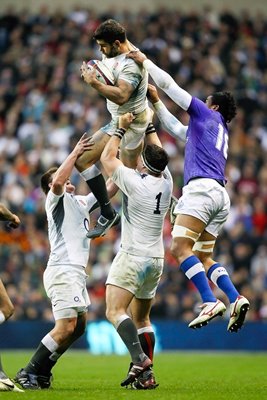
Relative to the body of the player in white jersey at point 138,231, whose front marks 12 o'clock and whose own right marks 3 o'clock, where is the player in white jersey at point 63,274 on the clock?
the player in white jersey at point 63,274 is roughly at 10 o'clock from the player in white jersey at point 138,231.

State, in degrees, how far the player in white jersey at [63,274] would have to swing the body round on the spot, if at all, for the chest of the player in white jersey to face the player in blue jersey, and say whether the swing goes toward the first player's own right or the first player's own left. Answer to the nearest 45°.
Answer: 0° — they already face them

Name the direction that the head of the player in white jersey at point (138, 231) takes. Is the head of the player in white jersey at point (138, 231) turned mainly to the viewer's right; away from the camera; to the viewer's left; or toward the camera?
away from the camera

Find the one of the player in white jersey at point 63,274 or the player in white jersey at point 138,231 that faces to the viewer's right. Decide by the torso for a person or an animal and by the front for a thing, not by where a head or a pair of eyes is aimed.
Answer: the player in white jersey at point 63,274

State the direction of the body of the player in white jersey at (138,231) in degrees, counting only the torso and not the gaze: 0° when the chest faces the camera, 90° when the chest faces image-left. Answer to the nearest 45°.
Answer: approximately 135°

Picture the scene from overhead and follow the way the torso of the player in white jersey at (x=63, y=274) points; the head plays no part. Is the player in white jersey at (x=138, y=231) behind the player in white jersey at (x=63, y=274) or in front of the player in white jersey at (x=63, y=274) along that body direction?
in front

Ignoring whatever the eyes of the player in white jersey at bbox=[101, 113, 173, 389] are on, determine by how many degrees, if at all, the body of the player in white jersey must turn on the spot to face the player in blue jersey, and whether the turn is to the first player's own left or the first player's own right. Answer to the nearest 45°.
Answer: approximately 135° to the first player's own right

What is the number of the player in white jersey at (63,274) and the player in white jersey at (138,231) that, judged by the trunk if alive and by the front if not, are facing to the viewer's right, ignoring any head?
1

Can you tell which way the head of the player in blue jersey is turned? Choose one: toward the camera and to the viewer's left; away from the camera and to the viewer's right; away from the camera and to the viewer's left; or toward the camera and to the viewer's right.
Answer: away from the camera and to the viewer's left

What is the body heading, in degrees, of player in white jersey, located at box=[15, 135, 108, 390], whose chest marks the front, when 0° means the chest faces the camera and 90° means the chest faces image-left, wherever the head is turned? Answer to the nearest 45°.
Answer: approximately 270°
